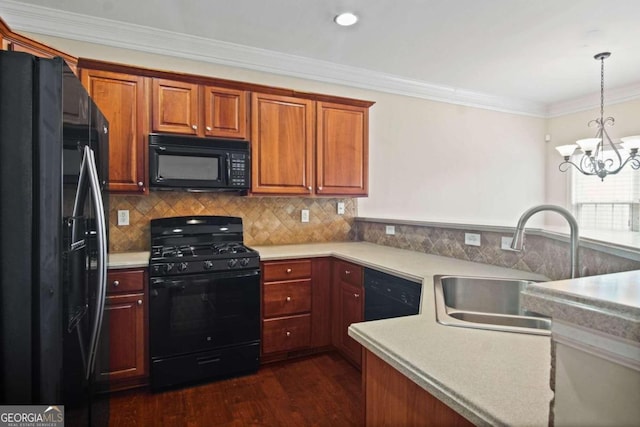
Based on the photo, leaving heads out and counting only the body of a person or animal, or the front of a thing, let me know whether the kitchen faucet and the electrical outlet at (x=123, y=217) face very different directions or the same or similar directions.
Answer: very different directions

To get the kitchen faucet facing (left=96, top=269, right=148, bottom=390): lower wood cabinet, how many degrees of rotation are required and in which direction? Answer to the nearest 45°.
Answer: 0° — it already faces it

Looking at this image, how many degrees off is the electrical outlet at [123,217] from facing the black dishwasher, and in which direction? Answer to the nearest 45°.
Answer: approximately 45° to its left

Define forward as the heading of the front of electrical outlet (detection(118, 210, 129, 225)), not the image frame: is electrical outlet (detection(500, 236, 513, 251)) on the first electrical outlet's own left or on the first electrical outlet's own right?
on the first electrical outlet's own left

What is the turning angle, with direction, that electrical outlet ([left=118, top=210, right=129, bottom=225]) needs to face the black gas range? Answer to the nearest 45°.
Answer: approximately 45° to its left

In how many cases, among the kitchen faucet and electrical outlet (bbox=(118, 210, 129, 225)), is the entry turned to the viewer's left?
1

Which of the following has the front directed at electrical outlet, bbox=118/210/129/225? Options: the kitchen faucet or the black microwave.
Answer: the kitchen faucet

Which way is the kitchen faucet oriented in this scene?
to the viewer's left

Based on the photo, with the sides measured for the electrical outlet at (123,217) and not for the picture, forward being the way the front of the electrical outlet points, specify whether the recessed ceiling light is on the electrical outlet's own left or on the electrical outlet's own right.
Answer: on the electrical outlet's own left
